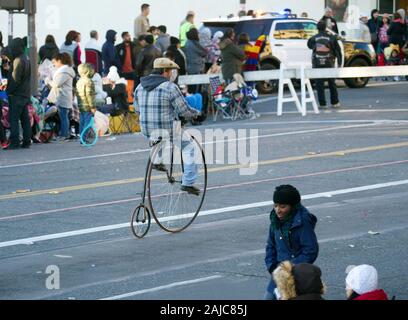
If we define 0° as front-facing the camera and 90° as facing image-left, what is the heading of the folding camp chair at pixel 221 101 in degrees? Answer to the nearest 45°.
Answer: approximately 315°

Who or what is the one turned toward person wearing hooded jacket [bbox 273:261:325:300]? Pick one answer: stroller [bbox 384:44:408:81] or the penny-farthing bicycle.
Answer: the stroller

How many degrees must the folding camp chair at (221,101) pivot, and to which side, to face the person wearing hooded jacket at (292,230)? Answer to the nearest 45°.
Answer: approximately 45° to its right

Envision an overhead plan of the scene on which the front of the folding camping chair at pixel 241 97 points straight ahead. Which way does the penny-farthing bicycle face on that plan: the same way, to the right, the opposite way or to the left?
to the left

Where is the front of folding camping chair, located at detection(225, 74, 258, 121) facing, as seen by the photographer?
facing the viewer and to the right of the viewer

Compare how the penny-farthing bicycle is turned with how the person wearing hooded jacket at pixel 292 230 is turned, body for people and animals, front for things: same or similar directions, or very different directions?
very different directions

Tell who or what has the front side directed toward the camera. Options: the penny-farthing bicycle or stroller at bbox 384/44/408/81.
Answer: the stroller

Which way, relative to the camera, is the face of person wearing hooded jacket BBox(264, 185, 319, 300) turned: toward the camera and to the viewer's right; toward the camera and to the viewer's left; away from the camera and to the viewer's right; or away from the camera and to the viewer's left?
toward the camera and to the viewer's left

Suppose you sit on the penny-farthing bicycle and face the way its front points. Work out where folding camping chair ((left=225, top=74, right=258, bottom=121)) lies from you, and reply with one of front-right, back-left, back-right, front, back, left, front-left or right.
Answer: front-left

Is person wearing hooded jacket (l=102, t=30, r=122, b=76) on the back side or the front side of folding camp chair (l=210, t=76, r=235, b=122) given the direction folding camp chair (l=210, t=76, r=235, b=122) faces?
on the back side

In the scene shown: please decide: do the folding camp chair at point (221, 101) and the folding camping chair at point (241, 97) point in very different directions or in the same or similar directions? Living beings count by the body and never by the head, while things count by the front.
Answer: same or similar directions

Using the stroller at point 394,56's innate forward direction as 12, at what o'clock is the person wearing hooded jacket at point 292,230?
The person wearing hooded jacket is roughly at 12 o'clock from the stroller.

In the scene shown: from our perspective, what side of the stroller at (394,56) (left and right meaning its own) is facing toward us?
front

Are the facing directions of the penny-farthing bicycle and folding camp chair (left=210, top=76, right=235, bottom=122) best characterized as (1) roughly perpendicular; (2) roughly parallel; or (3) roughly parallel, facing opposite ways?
roughly perpendicular

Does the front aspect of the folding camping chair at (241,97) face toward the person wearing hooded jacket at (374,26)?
no

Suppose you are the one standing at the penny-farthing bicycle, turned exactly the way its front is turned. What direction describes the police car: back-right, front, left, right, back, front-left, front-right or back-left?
front-left

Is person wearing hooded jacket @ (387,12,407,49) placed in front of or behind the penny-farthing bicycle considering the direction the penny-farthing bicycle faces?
in front
